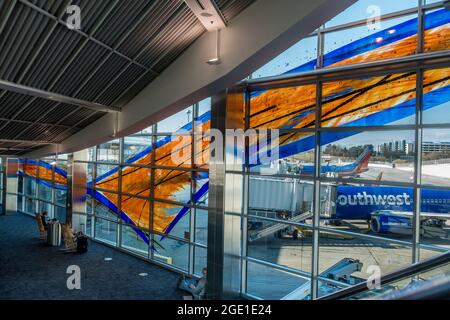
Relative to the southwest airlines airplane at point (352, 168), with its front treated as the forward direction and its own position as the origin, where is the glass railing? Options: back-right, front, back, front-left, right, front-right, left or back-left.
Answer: left

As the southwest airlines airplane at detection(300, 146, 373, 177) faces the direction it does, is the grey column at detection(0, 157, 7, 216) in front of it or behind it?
in front

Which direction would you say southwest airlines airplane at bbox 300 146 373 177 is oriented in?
to the viewer's left

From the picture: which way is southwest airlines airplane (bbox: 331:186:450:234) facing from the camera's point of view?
to the viewer's left

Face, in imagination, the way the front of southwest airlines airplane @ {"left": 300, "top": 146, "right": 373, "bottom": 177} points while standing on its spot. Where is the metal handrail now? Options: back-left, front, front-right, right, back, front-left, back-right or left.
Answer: left

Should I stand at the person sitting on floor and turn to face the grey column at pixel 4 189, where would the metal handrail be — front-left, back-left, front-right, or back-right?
back-left

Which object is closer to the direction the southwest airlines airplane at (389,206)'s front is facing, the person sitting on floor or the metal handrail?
the person sitting on floor
